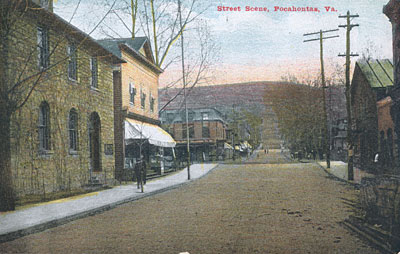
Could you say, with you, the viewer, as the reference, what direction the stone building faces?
facing the viewer and to the right of the viewer

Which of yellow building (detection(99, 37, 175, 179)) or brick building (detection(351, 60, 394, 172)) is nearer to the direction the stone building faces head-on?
the brick building

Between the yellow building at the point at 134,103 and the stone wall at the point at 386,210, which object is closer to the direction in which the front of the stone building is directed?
the stone wall

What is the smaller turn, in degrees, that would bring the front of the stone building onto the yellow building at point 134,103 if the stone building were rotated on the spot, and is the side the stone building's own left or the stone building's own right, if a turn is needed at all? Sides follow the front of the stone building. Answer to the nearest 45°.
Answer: approximately 135° to the stone building's own left

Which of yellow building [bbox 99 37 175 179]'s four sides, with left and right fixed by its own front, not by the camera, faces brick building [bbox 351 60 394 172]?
front

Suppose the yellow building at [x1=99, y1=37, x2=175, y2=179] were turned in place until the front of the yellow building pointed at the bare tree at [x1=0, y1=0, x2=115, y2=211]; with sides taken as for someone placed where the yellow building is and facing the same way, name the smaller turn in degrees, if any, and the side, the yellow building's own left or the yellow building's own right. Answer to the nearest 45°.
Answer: approximately 45° to the yellow building's own right

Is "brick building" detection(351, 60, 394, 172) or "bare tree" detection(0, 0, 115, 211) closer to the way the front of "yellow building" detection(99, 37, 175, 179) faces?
the brick building

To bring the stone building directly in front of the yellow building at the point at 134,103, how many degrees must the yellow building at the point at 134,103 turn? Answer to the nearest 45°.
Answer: approximately 45° to its right

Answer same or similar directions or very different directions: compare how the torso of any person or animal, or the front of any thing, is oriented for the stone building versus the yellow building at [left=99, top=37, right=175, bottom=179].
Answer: same or similar directions

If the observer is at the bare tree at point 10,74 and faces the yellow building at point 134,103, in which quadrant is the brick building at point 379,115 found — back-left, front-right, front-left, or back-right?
front-right

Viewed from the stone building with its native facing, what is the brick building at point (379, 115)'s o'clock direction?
The brick building is roughly at 11 o'clock from the stone building.

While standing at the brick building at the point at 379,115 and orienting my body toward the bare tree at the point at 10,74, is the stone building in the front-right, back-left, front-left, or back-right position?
front-right

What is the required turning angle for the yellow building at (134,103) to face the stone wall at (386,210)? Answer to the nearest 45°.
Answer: approximately 45° to its right

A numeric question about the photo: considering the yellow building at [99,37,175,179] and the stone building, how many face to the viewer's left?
0

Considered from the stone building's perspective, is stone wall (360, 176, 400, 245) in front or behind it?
in front
